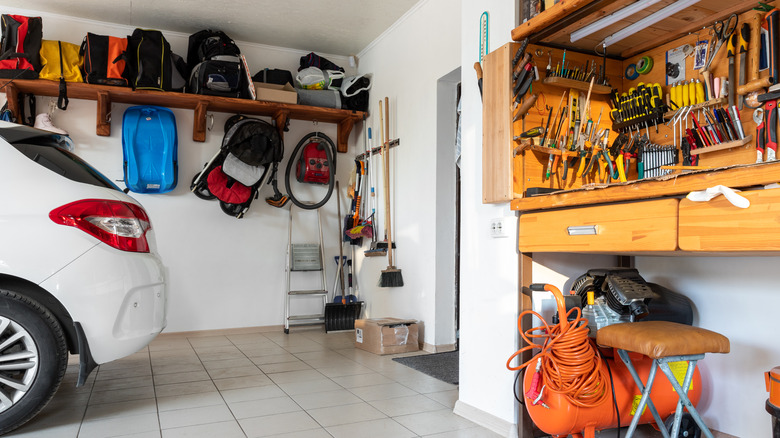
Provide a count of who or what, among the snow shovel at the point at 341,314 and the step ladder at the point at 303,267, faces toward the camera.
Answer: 2

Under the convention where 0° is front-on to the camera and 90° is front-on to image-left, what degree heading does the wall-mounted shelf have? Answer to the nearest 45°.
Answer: approximately 0°

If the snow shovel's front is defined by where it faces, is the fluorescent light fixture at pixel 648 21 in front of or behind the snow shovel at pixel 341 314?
in front

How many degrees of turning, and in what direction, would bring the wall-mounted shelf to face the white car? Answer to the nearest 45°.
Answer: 0° — it already faces it
